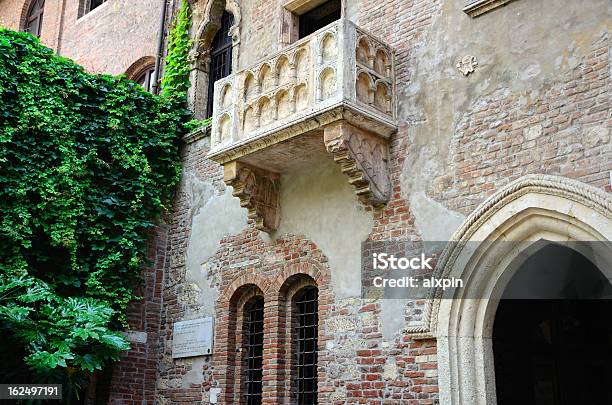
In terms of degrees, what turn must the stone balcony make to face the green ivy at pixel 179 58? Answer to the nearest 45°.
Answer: approximately 90° to its right

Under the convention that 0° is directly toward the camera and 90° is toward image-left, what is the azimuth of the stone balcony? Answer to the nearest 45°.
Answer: approximately 45°

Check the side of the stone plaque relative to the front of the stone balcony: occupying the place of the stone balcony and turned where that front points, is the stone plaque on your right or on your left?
on your right

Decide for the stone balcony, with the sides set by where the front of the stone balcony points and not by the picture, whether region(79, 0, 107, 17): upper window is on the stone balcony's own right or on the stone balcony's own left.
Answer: on the stone balcony's own right

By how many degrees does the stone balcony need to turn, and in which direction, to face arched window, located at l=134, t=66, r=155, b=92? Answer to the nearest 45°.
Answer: approximately 90° to its right

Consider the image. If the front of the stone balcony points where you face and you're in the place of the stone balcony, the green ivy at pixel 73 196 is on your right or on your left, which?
on your right
